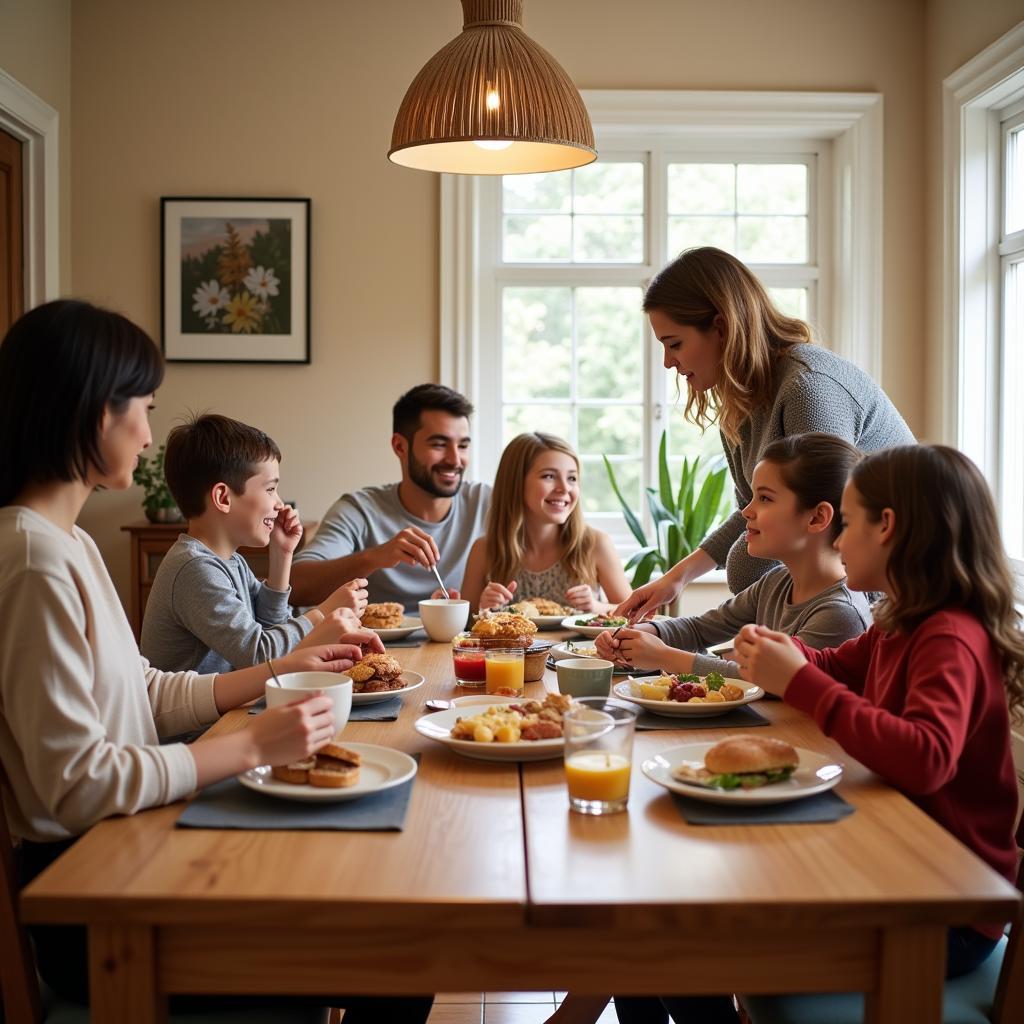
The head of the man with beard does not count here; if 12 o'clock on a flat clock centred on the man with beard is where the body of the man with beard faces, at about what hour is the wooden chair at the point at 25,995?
The wooden chair is roughly at 2 o'clock from the man with beard.

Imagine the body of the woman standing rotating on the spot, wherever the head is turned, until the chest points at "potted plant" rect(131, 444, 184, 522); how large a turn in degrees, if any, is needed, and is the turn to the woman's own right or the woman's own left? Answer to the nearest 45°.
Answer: approximately 45° to the woman's own right

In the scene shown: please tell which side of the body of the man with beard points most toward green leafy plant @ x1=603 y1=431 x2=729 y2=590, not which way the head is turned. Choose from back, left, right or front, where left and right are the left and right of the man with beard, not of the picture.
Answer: left

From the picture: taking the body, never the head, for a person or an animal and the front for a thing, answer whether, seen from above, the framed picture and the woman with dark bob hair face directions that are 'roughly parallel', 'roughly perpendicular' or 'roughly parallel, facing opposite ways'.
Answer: roughly perpendicular

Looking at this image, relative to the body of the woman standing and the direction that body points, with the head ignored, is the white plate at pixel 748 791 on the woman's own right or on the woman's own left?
on the woman's own left

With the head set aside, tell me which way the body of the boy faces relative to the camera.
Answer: to the viewer's right

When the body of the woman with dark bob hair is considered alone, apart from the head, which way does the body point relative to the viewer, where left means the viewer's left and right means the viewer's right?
facing to the right of the viewer
